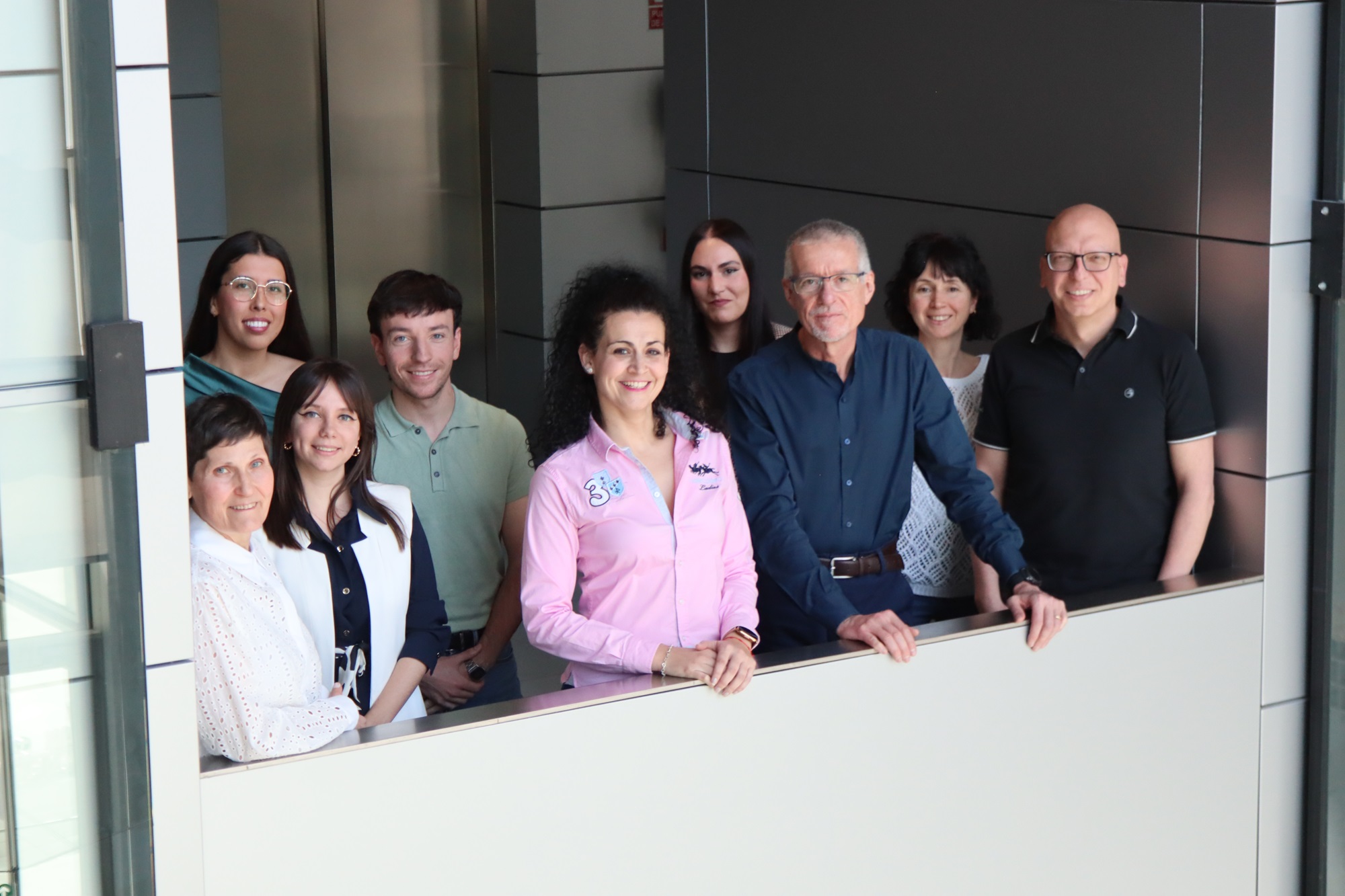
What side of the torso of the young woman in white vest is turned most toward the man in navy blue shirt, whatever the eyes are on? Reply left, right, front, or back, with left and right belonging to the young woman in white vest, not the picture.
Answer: left

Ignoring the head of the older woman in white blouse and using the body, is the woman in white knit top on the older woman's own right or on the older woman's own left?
on the older woman's own left

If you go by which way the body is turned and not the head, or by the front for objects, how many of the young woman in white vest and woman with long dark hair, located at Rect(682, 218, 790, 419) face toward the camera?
2

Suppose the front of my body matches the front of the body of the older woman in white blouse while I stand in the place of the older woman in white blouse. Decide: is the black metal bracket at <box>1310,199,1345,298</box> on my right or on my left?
on my left

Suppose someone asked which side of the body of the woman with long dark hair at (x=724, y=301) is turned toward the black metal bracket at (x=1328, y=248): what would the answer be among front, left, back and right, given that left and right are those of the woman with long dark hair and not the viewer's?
left

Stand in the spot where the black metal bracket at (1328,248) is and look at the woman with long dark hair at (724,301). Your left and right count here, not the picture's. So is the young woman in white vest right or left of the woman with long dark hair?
left

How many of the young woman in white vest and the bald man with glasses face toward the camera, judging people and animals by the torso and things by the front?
2

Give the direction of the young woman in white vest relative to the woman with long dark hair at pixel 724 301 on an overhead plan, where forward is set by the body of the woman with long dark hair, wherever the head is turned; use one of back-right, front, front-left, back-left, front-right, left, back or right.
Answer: front-right

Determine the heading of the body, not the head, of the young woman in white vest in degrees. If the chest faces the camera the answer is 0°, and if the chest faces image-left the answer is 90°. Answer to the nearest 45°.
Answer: approximately 0°

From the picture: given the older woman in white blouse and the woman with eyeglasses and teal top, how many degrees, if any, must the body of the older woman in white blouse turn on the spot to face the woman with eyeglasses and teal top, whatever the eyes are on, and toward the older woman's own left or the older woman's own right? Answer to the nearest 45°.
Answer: approximately 135° to the older woman's own left
